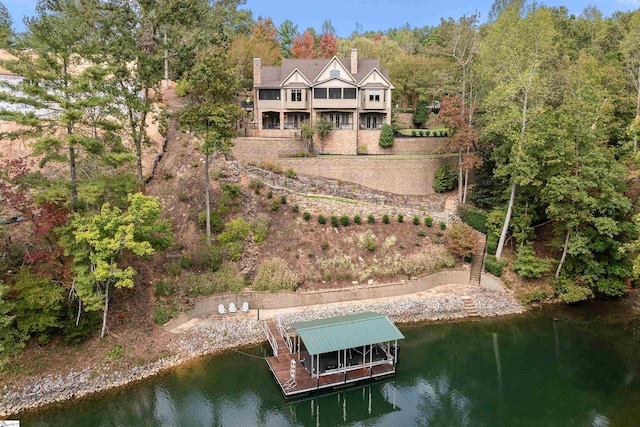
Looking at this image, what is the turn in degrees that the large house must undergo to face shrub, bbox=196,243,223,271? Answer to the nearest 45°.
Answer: approximately 45° to its right

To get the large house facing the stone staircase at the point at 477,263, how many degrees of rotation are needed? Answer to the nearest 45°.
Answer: approximately 45° to its left

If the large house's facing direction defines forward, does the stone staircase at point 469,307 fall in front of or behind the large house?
in front

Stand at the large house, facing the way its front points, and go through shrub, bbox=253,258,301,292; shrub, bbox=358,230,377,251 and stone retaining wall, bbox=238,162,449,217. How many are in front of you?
3

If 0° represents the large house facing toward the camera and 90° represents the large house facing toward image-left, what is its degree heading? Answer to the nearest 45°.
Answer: approximately 0°

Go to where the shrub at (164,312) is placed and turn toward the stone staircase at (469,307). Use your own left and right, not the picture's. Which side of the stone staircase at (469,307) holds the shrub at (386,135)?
left

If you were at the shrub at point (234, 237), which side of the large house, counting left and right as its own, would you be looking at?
front

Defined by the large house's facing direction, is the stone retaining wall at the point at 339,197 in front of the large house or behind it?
in front

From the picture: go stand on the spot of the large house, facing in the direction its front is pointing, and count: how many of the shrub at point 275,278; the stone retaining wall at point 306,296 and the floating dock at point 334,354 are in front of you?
3

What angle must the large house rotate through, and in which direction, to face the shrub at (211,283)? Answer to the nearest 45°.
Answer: approximately 45° to its right

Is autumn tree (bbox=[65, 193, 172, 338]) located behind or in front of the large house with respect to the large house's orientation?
in front

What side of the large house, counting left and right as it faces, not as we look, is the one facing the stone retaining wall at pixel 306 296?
front

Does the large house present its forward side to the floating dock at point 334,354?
yes

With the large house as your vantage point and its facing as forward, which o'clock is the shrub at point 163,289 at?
The shrub is roughly at 1 o'clock from the large house.

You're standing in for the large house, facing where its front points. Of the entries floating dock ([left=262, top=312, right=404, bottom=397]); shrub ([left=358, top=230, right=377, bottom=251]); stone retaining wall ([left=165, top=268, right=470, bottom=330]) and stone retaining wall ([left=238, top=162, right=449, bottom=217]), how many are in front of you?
4

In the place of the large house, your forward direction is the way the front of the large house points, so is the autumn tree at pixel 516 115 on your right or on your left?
on your left
